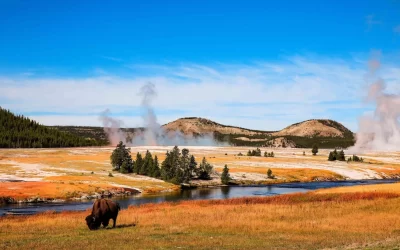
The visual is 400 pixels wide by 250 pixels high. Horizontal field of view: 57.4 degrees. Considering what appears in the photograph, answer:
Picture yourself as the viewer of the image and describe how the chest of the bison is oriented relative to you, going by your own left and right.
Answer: facing the viewer and to the left of the viewer
